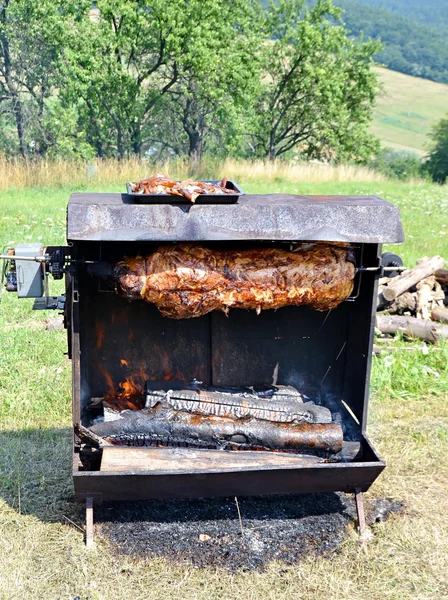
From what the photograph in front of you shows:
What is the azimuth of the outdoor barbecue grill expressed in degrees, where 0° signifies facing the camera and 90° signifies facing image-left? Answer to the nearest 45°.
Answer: approximately 0°

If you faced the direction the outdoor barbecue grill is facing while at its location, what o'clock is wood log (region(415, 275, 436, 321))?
The wood log is roughly at 7 o'clock from the outdoor barbecue grill.

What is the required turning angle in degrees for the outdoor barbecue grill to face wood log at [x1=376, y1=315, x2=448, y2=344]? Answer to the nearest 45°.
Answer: approximately 135° to its left

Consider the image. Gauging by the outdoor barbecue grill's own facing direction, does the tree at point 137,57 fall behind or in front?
behind

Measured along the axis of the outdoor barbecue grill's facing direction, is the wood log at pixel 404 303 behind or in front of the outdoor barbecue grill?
behind

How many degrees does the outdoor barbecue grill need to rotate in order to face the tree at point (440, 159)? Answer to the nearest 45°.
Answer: approximately 180°

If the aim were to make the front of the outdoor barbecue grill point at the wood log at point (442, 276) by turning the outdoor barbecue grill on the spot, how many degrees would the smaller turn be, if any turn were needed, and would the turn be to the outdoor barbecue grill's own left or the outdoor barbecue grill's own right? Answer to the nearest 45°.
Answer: approximately 135° to the outdoor barbecue grill's own left

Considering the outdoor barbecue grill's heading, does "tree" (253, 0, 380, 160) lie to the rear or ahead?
to the rear
